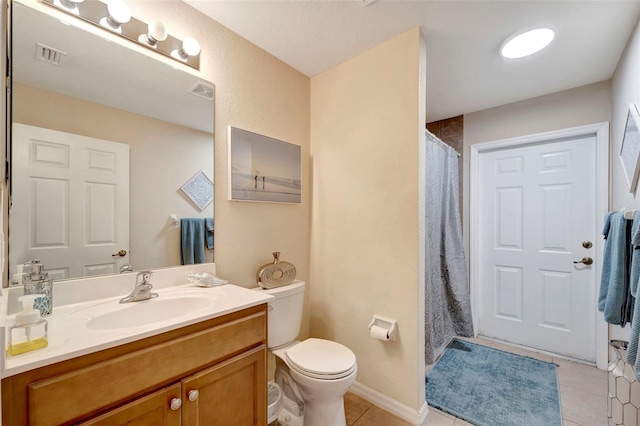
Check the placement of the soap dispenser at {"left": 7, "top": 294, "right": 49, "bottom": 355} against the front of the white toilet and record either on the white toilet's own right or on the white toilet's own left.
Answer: on the white toilet's own right

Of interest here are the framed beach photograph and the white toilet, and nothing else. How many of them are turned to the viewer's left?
0

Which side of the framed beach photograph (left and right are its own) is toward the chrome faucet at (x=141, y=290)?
right

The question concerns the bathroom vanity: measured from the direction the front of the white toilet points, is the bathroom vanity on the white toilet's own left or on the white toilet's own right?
on the white toilet's own right

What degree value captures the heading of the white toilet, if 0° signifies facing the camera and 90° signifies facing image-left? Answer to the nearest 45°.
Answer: approximately 315°

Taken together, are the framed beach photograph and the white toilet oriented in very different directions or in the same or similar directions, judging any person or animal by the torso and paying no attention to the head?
same or similar directions

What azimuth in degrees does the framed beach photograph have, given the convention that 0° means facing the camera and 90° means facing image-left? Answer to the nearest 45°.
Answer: approximately 315°

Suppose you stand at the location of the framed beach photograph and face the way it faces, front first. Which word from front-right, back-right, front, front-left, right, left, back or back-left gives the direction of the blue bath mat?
front-left

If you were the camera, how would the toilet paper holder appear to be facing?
facing the viewer and to the left of the viewer

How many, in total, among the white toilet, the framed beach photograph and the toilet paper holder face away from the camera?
0

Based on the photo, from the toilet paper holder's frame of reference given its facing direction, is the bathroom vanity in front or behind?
in front

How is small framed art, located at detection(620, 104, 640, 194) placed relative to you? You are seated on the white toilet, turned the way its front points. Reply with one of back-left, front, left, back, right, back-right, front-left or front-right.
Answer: front-left
